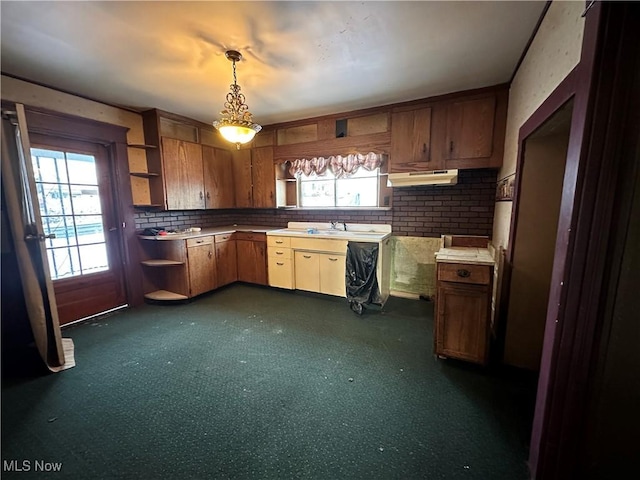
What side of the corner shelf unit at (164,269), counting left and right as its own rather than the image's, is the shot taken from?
front

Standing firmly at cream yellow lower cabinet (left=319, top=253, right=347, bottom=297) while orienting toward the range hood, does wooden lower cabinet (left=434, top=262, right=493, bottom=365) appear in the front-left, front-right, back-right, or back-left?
front-right

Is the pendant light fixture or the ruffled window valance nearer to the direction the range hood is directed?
the pendant light fixture

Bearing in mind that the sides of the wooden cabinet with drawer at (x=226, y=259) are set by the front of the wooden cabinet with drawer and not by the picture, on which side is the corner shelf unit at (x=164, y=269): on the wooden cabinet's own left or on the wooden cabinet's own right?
on the wooden cabinet's own right

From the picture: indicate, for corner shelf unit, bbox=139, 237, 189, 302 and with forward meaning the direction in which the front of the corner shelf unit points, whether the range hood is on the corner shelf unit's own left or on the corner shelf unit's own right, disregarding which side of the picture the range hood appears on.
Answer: on the corner shelf unit's own left

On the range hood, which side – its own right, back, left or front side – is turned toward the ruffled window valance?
right

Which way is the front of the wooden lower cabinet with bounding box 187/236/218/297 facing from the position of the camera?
facing the viewer and to the right of the viewer

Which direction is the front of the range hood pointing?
toward the camera

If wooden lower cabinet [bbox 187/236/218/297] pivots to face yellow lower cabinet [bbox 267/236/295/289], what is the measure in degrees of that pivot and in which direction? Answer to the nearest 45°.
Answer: approximately 45° to its left

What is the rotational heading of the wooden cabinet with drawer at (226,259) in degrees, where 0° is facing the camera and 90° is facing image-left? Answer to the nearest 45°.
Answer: approximately 315°

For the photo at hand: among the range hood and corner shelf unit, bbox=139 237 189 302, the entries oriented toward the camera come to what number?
2

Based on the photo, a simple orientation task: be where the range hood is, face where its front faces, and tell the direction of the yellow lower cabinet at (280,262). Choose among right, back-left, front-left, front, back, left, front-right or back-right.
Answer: right

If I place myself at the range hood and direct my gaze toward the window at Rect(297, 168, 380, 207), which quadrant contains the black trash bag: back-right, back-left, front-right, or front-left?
front-left
